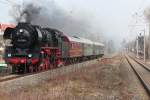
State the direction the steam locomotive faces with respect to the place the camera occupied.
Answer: facing the viewer and to the left of the viewer
